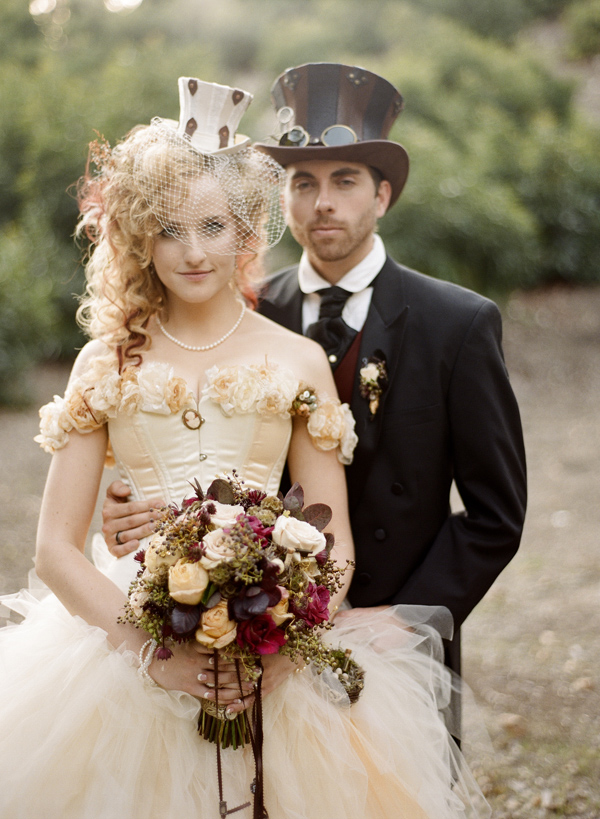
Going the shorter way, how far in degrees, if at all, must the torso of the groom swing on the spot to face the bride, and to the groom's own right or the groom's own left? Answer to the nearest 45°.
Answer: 0° — they already face them

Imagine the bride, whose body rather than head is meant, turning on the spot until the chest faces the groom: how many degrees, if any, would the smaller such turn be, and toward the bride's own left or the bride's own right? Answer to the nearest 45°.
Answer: approximately 135° to the bride's own left

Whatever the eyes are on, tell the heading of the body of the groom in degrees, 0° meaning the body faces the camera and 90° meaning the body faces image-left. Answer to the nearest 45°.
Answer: approximately 45°

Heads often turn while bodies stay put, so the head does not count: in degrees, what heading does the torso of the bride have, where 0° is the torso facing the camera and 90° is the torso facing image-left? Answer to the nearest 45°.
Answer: approximately 0°
